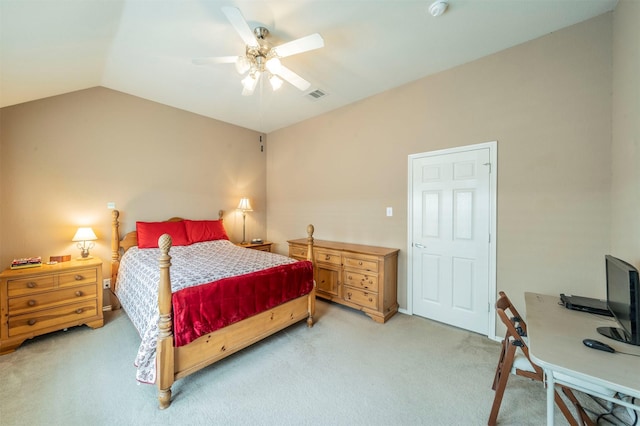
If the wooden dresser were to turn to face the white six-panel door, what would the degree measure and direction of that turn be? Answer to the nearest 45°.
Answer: approximately 135° to its left

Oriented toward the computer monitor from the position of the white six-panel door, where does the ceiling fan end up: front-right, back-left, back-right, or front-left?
front-right

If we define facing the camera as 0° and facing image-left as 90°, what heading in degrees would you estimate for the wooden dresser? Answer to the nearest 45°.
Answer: approximately 45°

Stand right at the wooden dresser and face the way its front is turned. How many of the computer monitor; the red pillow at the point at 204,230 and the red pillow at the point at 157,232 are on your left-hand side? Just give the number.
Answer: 1

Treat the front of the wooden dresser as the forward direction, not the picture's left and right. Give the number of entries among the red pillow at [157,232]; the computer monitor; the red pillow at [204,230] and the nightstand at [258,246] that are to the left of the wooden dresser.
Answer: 1

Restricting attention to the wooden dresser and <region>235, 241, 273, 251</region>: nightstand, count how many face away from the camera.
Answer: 0

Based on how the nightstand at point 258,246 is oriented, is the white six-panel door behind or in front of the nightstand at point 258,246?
in front

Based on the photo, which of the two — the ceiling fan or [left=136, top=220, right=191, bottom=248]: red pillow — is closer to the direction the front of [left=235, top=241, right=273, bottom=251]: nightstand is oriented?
the ceiling fan

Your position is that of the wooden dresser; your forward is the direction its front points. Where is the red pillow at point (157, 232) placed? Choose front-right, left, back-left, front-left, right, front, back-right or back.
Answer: front-right

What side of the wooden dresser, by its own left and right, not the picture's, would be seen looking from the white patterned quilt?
front
